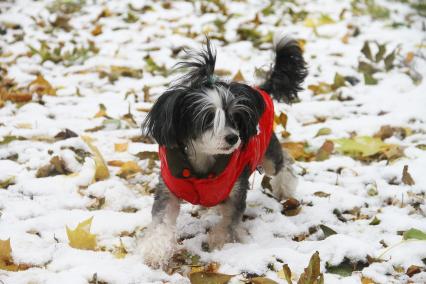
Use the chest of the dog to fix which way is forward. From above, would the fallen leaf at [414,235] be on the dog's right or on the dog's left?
on the dog's left

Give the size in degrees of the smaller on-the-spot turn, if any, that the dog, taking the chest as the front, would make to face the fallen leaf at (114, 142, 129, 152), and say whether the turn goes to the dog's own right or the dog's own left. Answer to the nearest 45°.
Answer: approximately 90° to the dog's own right

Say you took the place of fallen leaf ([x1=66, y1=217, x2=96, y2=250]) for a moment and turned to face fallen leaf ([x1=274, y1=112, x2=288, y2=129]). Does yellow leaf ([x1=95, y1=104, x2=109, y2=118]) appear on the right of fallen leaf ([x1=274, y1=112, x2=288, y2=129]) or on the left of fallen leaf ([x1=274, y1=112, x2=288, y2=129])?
left

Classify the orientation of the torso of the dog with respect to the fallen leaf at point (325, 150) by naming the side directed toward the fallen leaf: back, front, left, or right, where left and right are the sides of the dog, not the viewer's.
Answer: back

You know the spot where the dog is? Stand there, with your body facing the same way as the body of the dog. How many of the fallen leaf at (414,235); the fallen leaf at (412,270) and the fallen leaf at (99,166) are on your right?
1

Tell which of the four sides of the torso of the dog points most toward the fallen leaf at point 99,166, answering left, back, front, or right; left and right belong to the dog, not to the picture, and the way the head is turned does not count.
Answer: right

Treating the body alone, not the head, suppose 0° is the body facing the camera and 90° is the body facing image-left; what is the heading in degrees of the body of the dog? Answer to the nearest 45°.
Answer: approximately 45°

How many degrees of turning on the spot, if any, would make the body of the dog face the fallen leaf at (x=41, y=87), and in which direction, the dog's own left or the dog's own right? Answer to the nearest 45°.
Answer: approximately 90° to the dog's own right

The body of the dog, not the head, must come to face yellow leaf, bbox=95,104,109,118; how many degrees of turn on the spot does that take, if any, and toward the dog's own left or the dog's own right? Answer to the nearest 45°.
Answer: approximately 90° to the dog's own right
